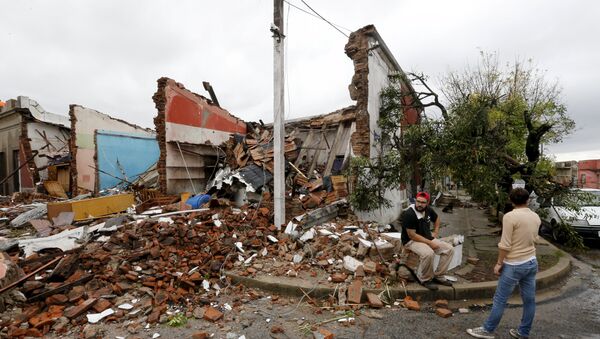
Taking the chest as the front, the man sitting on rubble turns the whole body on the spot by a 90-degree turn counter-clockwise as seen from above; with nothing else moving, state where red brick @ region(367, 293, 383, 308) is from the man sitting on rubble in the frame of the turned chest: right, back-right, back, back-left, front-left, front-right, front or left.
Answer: back

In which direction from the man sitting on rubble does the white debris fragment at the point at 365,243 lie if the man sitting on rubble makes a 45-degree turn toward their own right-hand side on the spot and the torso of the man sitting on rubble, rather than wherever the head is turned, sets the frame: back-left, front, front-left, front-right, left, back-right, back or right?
back-right

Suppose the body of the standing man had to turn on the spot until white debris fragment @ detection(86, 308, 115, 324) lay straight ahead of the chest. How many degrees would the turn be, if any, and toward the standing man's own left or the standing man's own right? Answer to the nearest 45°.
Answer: approximately 90° to the standing man's own left

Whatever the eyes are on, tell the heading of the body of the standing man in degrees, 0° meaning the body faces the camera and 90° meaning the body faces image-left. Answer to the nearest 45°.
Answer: approximately 135°

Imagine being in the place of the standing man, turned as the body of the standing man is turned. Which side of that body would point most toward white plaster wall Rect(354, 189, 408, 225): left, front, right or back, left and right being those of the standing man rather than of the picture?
front

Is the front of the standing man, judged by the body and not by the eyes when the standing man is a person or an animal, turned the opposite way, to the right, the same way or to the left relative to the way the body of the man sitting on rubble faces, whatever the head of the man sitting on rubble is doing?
the opposite way

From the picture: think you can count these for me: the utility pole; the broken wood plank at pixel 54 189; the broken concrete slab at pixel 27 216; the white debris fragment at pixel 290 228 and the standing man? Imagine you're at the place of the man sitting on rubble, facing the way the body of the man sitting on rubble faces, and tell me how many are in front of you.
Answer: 1

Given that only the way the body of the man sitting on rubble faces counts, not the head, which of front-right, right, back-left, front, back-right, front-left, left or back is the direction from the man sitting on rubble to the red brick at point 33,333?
right

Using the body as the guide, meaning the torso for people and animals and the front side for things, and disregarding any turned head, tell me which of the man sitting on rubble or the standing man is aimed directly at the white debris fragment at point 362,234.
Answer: the standing man

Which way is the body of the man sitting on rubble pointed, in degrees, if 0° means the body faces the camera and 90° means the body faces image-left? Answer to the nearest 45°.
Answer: approximately 315°
